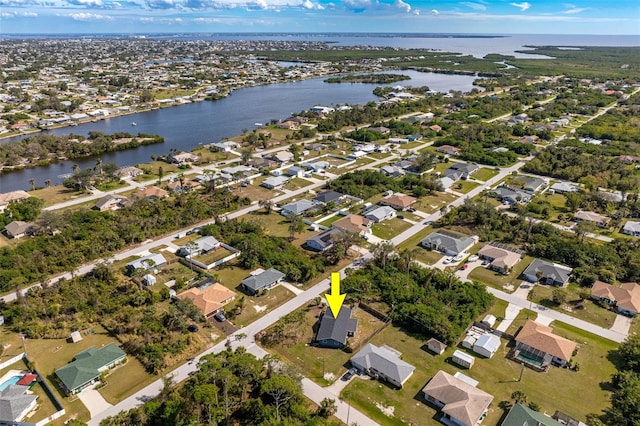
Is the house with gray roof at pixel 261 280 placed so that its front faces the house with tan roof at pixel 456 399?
yes

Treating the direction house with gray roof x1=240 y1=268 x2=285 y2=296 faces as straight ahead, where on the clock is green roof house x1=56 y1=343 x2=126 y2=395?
The green roof house is roughly at 3 o'clock from the house with gray roof.

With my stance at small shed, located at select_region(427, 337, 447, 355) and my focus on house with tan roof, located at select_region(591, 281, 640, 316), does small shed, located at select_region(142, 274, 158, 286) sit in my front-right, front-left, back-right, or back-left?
back-left

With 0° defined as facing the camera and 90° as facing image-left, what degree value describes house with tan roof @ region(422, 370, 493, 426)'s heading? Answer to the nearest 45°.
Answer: approximately 45°

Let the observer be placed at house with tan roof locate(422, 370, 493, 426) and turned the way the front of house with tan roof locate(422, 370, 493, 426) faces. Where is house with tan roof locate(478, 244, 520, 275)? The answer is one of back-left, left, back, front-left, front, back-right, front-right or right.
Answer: back-right

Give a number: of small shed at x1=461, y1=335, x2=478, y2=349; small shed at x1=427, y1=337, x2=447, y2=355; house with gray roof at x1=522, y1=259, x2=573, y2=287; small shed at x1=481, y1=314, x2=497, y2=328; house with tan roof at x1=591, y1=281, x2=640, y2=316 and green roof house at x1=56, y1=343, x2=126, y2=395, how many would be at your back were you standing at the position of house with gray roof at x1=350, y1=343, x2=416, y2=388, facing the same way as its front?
5

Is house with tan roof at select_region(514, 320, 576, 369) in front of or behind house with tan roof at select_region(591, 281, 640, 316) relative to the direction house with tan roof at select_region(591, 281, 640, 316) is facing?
in front

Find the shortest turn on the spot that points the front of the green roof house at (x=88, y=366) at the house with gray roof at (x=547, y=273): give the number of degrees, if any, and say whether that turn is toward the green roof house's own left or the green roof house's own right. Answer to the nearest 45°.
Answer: approximately 45° to the green roof house's own left

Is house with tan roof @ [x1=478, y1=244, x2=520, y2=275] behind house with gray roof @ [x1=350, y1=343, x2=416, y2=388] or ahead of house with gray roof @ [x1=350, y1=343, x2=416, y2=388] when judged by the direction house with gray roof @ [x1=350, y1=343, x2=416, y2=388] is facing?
behind

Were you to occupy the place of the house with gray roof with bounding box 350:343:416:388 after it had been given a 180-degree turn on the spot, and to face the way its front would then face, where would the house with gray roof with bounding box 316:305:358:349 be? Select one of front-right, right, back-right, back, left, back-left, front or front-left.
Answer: left
